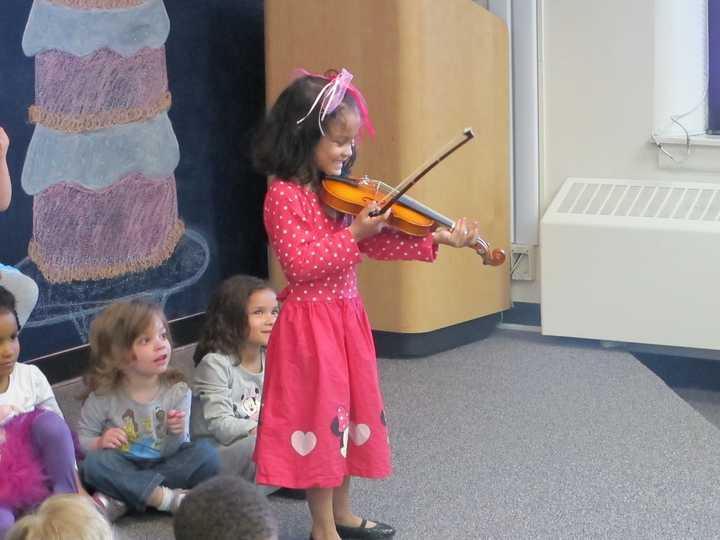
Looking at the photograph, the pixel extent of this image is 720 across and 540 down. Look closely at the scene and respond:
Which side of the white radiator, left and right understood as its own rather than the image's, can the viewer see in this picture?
front

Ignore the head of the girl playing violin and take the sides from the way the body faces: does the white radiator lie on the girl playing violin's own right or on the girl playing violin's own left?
on the girl playing violin's own left

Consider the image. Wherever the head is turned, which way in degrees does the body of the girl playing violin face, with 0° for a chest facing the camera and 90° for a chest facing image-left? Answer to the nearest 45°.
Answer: approximately 270°

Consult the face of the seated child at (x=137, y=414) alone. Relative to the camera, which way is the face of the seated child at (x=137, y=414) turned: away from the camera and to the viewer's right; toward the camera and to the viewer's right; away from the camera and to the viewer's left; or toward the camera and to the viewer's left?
toward the camera and to the viewer's right

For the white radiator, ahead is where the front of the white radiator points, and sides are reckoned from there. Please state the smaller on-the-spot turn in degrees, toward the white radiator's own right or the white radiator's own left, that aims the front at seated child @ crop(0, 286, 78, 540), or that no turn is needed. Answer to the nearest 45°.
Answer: approximately 45° to the white radiator's own right

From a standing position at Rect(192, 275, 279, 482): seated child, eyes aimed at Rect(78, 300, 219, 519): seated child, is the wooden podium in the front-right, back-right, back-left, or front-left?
back-right

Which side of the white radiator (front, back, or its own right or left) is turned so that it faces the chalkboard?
right

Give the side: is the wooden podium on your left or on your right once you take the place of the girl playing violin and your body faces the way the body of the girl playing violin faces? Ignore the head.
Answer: on your left

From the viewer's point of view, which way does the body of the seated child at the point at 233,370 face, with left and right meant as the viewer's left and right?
facing the viewer and to the right of the viewer

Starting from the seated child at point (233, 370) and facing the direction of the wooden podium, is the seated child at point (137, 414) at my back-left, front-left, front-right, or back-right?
back-left

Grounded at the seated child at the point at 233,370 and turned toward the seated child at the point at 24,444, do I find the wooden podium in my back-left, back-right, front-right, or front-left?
back-right
